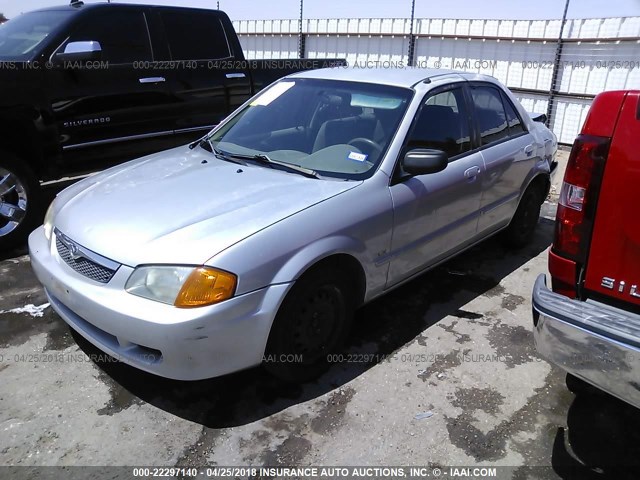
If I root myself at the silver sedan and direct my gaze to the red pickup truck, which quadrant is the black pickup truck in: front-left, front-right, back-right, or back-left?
back-left

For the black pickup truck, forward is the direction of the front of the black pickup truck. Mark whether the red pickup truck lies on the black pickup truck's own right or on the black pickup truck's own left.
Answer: on the black pickup truck's own left

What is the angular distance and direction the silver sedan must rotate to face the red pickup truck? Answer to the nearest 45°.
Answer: approximately 90° to its left

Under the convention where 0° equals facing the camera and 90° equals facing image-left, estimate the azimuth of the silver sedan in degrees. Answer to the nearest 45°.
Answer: approximately 45°

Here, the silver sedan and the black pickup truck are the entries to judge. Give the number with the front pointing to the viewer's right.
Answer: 0

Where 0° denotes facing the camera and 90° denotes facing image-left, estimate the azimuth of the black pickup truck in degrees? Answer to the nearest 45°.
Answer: approximately 45°

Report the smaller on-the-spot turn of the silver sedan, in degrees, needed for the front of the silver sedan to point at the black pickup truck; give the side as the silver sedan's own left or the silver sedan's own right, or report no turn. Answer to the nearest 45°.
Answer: approximately 90° to the silver sedan's own right
